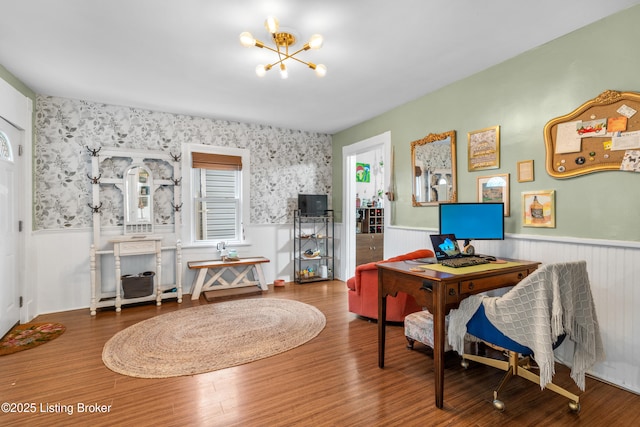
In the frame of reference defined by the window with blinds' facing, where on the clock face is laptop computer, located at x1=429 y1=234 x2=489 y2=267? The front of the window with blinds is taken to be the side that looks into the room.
The laptop computer is roughly at 11 o'clock from the window with blinds.

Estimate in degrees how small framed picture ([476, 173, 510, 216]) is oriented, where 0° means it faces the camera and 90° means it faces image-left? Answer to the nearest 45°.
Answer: approximately 45°

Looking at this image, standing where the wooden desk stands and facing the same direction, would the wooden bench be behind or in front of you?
behind

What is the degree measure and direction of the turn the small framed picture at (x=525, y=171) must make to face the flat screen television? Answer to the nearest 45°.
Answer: approximately 45° to its right

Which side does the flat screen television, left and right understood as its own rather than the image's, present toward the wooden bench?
right

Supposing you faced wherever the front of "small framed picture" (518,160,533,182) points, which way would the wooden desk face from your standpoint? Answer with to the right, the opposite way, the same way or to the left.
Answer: to the left

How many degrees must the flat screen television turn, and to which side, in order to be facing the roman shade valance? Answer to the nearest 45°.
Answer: approximately 90° to its right

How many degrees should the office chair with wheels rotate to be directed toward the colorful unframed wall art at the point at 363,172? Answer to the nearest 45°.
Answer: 0° — it already faces it

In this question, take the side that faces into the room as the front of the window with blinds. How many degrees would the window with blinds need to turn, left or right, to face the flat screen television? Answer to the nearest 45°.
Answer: approximately 90° to its left

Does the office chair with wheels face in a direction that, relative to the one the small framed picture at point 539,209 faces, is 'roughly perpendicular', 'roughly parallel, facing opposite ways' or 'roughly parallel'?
roughly perpendicular
